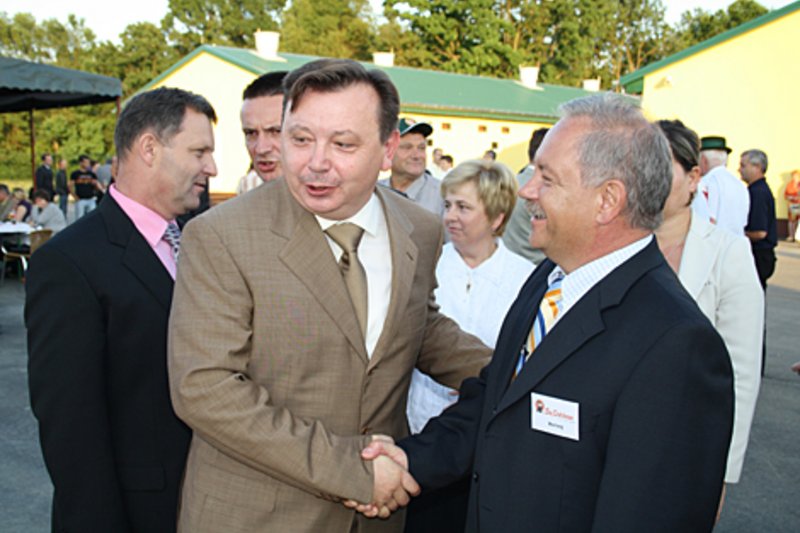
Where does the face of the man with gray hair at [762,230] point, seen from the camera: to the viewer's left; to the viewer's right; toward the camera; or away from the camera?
to the viewer's left

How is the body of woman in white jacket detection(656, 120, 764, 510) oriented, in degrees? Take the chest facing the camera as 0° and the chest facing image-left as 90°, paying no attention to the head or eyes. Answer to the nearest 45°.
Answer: approximately 45°

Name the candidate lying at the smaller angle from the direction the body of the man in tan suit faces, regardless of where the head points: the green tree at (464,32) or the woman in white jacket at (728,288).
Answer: the woman in white jacket

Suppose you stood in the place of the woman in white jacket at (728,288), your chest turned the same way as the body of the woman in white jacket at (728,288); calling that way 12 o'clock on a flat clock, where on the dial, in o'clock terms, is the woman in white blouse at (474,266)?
the woman in white blouse at (474,266) is roughly at 2 o'clock from the woman in white jacket at (728,288).

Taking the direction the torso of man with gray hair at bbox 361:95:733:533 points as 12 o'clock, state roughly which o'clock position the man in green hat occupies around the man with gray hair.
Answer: The man in green hat is roughly at 5 o'clock from the man with gray hair.

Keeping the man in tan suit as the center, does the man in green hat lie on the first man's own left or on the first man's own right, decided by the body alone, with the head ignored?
on the first man's own left

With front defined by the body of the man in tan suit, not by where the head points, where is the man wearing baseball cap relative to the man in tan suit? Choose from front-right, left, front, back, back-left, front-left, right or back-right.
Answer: back-left

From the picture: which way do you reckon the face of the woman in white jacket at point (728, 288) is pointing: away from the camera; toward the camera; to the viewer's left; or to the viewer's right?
to the viewer's left

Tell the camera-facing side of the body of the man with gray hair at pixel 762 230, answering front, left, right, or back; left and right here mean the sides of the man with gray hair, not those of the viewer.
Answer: left

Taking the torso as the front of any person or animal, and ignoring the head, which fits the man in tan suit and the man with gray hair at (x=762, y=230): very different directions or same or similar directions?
very different directions

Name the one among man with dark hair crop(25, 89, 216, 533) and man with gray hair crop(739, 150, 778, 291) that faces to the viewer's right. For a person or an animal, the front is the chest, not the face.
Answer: the man with dark hair
